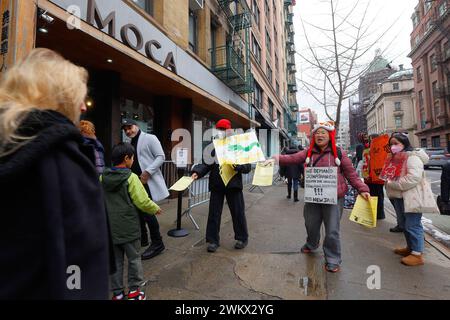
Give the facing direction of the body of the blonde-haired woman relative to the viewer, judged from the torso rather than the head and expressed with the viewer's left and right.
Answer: facing away from the viewer and to the right of the viewer

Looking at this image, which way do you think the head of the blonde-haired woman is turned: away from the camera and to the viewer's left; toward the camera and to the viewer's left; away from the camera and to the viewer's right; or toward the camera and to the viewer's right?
away from the camera and to the viewer's right

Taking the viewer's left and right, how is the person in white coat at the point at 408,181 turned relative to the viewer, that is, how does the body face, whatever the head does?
facing to the left of the viewer

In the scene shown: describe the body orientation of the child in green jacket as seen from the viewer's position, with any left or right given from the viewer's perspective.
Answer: facing away from the viewer and to the right of the viewer

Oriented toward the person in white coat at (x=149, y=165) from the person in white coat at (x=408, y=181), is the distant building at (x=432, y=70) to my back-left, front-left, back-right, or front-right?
back-right

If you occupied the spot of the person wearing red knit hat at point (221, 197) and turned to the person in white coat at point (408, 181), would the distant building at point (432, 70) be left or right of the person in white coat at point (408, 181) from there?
left

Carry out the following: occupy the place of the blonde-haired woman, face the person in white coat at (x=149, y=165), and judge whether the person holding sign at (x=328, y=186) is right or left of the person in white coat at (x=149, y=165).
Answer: right

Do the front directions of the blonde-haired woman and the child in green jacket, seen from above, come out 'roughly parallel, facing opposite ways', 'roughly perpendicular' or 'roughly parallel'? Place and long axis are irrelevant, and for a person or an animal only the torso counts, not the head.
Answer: roughly parallel

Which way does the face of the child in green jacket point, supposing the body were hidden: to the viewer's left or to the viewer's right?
to the viewer's right

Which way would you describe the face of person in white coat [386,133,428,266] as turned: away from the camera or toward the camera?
toward the camera

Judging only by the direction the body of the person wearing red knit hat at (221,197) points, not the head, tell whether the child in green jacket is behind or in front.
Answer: in front

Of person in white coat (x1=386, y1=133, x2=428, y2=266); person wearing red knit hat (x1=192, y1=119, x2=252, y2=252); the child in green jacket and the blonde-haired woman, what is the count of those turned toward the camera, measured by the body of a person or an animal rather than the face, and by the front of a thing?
1

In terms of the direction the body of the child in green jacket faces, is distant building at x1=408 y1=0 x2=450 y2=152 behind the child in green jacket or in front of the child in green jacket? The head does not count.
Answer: in front
